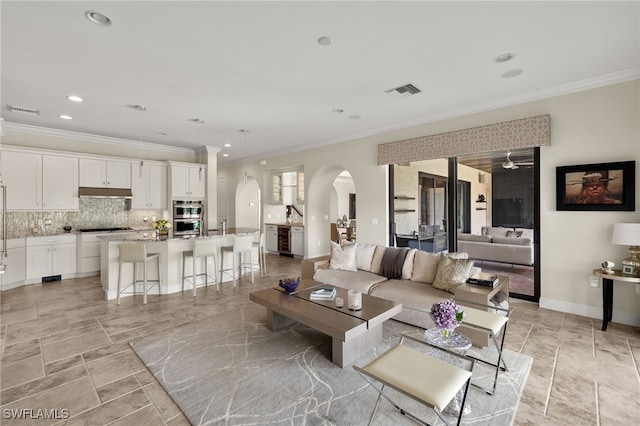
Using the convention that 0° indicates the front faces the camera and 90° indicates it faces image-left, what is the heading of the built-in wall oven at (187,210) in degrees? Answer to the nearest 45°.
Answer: approximately 0°

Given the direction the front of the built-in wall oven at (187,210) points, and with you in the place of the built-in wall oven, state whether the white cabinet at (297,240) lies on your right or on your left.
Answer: on your left

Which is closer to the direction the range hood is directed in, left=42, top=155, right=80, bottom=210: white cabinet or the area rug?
the area rug

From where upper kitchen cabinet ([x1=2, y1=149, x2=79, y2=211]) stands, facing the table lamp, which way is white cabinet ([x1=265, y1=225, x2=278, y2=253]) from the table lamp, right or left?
left

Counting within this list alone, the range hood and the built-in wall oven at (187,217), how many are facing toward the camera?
2

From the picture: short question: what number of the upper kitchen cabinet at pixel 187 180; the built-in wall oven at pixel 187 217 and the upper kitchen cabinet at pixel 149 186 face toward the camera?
3

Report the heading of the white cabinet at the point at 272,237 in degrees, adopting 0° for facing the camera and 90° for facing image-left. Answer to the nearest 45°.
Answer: approximately 45°

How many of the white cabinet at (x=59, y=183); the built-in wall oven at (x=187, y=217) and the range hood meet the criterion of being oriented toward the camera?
3

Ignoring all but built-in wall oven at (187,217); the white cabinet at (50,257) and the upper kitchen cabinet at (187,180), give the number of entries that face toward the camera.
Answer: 3

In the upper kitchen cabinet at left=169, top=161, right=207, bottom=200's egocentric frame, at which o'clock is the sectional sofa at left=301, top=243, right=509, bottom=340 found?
The sectional sofa is roughly at 11 o'clock from the upper kitchen cabinet.
